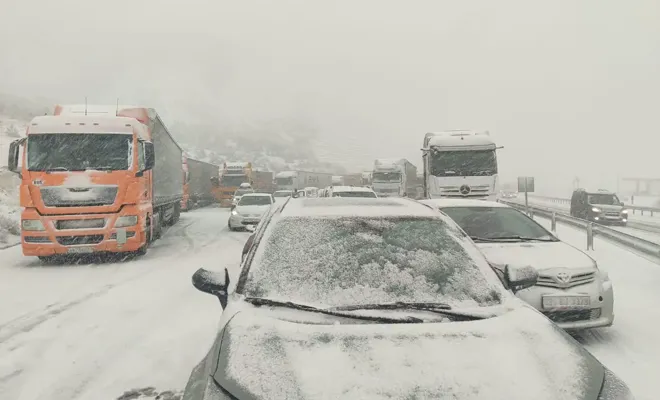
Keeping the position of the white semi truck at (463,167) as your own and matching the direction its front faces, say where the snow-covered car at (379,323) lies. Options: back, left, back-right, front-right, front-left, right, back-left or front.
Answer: front

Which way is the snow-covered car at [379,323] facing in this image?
toward the camera

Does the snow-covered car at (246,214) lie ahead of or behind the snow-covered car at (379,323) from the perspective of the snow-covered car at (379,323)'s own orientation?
behind

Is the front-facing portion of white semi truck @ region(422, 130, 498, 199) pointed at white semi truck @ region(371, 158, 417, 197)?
no

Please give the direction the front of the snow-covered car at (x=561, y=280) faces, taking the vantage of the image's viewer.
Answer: facing the viewer and to the right of the viewer

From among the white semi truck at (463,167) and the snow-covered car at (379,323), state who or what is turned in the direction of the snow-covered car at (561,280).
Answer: the white semi truck

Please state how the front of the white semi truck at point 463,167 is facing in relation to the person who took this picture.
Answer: facing the viewer

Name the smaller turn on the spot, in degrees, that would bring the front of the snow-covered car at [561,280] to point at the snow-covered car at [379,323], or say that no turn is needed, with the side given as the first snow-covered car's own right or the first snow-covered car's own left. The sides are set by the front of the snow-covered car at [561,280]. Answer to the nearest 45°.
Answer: approximately 45° to the first snow-covered car's own right

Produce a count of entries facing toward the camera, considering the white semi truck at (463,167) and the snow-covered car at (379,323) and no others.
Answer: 2

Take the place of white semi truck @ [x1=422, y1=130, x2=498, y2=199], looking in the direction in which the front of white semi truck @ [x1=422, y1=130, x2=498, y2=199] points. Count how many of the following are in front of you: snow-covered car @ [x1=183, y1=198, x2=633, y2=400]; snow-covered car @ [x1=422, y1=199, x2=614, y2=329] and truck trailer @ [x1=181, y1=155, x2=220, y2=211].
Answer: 2

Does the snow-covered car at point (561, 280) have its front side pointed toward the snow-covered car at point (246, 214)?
no

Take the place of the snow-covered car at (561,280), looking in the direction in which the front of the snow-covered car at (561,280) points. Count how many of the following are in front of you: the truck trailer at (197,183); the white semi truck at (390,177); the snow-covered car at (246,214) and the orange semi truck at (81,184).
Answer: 0

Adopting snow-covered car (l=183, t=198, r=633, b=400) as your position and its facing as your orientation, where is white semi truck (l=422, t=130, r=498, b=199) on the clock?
The white semi truck is roughly at 6 o'clock from the snow-covered car.

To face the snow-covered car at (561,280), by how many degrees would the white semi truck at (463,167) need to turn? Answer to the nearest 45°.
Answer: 0° — it already faces it

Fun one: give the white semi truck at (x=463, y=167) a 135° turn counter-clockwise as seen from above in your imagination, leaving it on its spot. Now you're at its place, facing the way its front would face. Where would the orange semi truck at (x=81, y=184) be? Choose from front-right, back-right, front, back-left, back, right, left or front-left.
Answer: back

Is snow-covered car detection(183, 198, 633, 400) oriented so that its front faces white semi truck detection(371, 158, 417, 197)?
no
